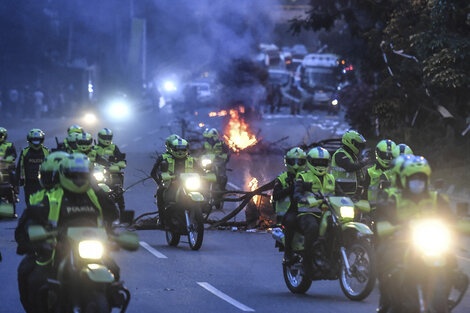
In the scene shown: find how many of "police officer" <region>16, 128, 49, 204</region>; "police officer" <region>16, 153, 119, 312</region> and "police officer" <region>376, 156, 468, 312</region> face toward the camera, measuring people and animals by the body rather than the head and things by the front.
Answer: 3

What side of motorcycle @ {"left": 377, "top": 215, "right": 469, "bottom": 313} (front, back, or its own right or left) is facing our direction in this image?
front

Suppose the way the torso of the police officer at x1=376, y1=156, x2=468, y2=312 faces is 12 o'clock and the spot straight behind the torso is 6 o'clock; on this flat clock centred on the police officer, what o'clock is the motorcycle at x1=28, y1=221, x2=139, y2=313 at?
The motorcycle is roughly at 2 o'clock from the police officer.

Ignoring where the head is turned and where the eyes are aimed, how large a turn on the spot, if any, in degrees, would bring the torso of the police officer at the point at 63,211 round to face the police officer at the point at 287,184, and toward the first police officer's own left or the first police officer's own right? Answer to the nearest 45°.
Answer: approximately 135° to the first police officer's own left

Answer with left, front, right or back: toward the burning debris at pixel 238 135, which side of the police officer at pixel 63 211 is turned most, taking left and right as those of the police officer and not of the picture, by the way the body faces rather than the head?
back

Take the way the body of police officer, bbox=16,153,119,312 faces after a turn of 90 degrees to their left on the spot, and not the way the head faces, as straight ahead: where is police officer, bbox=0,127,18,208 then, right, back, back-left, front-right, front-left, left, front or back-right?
left

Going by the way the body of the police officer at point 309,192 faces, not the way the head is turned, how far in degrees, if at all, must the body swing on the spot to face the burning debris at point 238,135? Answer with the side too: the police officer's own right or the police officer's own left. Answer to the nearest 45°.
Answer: approximately 135° to the police officer's own left

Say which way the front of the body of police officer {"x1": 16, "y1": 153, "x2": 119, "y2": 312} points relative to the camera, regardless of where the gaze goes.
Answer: toward the camera
